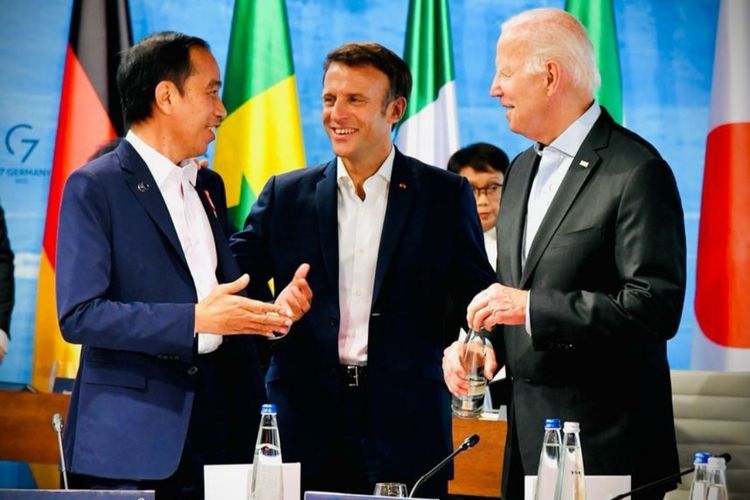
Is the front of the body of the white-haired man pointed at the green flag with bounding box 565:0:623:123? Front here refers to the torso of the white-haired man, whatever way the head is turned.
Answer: no

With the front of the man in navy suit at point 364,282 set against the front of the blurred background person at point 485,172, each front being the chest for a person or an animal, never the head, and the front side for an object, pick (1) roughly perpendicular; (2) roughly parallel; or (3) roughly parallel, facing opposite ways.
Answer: roughly parallel

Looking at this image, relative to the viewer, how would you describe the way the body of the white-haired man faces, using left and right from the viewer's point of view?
facing the viewer and to the left of the viewer

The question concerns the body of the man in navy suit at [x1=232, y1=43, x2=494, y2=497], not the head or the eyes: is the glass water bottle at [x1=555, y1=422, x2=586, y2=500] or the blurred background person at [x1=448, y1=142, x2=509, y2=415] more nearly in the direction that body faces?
the glass water bottle

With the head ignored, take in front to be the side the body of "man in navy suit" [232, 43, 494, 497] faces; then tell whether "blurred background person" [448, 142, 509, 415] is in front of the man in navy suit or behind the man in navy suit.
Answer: behind

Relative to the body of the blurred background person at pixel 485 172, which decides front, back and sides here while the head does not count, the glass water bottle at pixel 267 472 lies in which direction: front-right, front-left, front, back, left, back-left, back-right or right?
front

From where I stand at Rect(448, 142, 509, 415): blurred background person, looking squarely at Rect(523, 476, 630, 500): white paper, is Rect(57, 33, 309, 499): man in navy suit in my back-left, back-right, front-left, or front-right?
front-right

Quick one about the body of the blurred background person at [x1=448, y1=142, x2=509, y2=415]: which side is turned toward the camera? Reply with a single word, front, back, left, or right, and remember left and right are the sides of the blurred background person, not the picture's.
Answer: front

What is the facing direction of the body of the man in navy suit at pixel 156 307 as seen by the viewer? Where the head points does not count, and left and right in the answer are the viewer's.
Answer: facing the viewer and to the right of the viewer

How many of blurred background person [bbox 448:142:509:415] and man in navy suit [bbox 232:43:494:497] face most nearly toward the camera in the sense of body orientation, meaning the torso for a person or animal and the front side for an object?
2

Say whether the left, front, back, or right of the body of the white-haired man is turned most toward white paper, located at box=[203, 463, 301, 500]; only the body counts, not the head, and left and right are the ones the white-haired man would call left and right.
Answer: front

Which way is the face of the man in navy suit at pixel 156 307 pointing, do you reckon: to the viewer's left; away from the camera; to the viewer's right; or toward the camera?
to the viewer's right

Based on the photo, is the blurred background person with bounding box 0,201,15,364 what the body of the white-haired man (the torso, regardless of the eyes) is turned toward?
no

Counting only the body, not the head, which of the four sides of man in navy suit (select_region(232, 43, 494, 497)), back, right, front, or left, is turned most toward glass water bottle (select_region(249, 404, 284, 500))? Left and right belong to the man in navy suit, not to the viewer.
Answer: front

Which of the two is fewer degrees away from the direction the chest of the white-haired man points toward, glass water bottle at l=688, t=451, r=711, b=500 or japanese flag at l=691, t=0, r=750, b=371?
the glass water bottle

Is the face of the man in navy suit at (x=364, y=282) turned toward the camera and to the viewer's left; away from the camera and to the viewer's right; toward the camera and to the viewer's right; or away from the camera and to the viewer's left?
toward the camera and to the viewer's left

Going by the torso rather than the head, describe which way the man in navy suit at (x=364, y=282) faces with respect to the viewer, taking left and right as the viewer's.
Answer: facing the viewer
